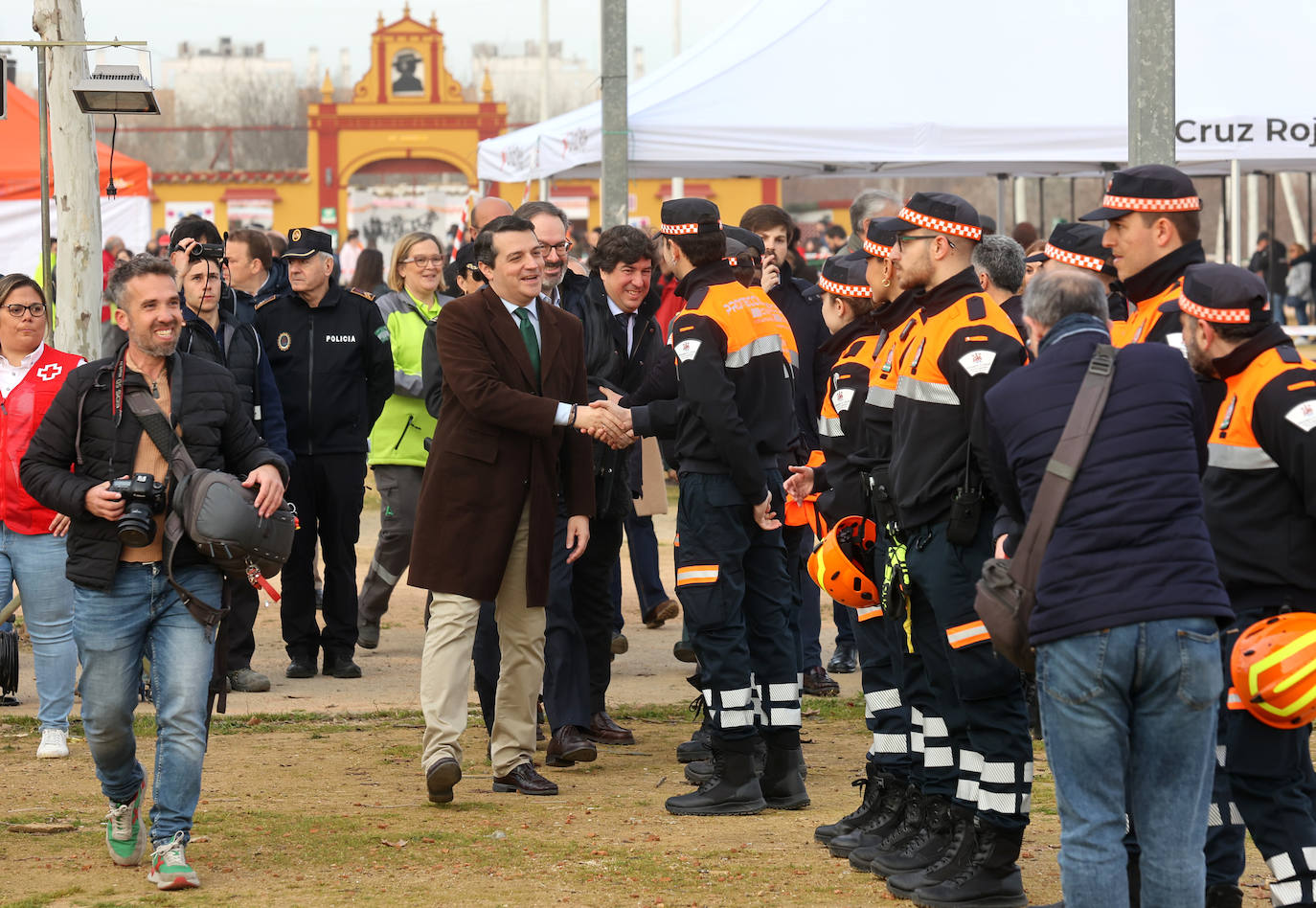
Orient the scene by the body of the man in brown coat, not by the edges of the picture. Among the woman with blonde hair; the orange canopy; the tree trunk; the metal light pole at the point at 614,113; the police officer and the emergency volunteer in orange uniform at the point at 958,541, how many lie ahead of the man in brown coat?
1

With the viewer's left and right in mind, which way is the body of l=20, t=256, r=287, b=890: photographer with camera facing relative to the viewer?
facing the viewer

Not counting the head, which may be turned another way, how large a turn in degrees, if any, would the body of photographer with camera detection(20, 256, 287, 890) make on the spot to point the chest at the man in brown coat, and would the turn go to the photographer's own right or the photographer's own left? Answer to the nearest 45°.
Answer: approximately 135° to the photographer's own left

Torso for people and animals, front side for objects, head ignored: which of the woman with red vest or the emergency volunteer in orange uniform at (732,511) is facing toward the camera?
the woman with red vest

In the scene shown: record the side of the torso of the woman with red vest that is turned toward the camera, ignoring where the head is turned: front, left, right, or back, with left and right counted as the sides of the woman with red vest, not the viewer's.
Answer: front

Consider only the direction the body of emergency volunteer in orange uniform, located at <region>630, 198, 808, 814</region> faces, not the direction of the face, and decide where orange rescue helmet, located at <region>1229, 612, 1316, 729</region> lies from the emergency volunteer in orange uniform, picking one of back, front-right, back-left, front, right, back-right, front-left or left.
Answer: back

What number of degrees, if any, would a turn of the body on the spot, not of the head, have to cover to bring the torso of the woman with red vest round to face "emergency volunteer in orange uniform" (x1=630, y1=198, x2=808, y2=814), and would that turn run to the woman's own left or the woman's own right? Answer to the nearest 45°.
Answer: approximately 45° to the woman's own left

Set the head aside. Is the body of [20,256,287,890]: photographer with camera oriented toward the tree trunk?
no

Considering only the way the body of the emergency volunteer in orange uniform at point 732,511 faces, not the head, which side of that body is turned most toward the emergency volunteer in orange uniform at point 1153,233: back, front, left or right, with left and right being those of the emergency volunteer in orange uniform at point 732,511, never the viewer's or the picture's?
back

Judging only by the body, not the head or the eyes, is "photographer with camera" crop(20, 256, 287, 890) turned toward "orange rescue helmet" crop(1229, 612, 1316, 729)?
no

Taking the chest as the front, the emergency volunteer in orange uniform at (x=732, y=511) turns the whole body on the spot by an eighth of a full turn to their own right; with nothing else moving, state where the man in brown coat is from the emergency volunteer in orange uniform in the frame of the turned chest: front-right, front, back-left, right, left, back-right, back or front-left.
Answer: left

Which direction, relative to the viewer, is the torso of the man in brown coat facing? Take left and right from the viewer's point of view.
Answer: facing the viewer and to the right of the viewer

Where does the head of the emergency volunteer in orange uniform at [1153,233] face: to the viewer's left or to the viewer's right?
to the viewer's left

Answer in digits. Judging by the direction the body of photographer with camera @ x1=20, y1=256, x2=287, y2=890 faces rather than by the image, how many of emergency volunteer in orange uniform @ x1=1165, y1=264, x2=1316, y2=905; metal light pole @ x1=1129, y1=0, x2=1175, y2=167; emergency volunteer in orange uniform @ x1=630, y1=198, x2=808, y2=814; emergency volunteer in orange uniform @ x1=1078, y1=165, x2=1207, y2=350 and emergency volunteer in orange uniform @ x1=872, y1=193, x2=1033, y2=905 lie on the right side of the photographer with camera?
0

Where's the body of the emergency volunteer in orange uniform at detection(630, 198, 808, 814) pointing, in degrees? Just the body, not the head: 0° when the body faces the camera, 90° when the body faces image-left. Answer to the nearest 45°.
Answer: approximately 135°

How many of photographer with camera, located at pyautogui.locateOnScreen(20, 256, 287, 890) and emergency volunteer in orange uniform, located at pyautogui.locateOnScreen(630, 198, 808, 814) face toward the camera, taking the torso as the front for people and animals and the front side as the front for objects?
1

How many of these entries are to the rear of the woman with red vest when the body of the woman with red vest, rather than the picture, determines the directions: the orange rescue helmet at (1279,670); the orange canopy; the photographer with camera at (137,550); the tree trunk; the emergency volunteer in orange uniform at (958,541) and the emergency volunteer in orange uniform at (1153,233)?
2

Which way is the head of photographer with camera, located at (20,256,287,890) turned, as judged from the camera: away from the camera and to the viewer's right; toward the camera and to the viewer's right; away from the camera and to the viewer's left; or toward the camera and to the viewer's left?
toward the camera and to the viewer's right

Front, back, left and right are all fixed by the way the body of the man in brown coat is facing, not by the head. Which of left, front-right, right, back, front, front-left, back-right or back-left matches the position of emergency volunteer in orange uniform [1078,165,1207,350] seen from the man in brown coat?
front

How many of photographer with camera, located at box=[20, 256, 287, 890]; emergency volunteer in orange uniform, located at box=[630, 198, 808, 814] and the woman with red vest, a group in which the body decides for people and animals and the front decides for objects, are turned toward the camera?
2

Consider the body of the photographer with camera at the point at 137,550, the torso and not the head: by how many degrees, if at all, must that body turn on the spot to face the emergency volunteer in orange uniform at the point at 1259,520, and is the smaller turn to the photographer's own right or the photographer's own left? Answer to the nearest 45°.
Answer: approximately 45° to the photographer's own left

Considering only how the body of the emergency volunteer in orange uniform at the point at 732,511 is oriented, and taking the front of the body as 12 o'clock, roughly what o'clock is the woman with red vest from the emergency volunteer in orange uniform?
The woman with red vest is roughly at 11 o'clock from the emergency volunteer in orange uniform.
